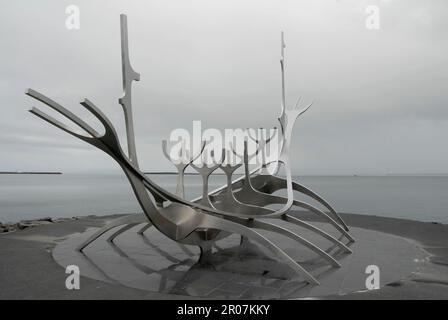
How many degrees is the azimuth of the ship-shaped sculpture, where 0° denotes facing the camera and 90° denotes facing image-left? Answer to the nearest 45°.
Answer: approximately 45°
